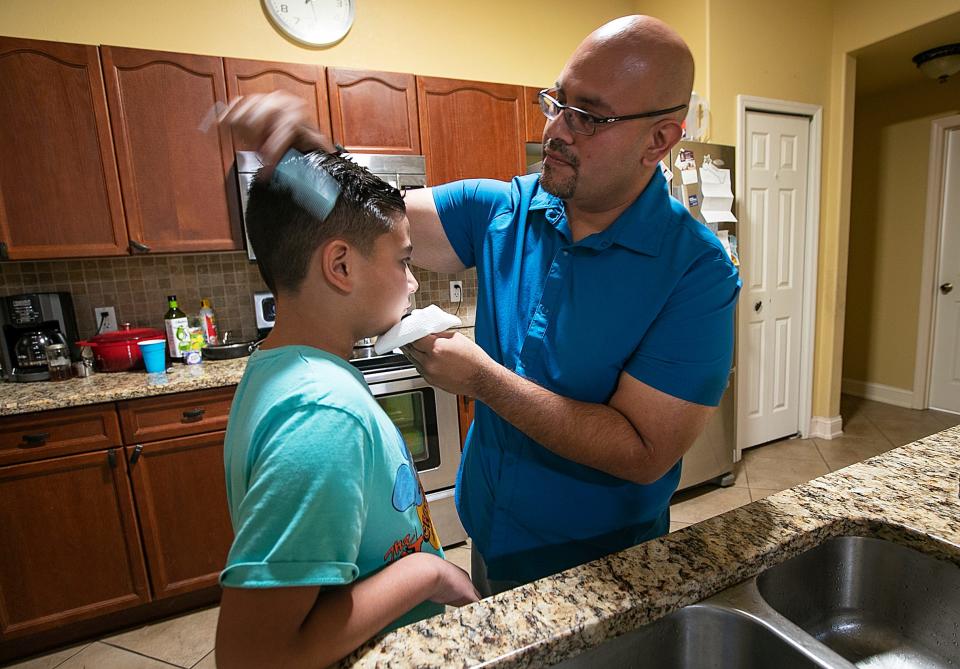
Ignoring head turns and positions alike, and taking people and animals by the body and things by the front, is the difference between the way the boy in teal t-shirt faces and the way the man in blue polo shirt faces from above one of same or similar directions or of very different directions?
very different directions

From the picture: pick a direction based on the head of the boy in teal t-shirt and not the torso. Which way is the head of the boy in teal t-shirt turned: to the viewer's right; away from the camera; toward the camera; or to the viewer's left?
to the viewer's right

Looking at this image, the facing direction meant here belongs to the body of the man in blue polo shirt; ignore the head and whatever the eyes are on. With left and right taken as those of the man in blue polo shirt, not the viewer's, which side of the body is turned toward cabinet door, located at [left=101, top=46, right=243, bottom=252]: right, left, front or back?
right

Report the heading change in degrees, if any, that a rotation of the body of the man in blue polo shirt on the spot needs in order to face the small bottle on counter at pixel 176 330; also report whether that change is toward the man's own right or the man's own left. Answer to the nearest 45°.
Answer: approximately 90° to the man's own right

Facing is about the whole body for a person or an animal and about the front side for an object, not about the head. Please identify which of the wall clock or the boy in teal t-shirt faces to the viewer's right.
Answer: the boy in teal t-shirt

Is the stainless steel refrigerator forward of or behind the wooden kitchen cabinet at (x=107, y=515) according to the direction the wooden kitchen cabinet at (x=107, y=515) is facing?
forward

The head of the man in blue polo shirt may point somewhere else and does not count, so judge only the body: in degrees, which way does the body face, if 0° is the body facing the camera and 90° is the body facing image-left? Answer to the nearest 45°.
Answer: approximately 45°

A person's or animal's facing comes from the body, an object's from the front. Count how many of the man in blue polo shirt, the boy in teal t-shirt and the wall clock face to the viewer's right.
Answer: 1

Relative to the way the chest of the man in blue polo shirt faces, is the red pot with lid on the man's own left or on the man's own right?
on the man's own right

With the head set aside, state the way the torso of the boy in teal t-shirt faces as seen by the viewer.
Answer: to the viewer's right

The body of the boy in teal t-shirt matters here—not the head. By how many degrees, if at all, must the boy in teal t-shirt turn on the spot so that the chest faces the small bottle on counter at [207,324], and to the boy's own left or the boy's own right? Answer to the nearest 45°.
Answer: approximately 90° to the boy's own left
